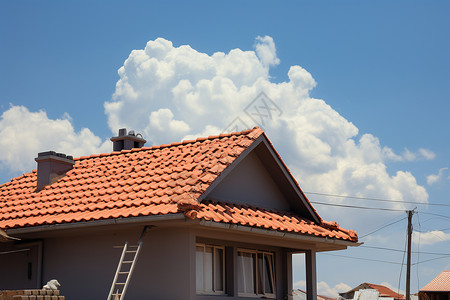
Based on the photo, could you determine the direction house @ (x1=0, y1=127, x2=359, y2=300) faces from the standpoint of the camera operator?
facing the viewer and to the right of the viewer
